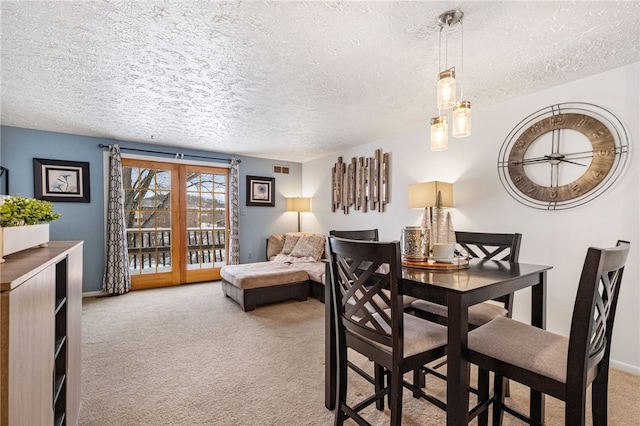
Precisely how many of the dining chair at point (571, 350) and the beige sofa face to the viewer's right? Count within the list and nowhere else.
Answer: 0

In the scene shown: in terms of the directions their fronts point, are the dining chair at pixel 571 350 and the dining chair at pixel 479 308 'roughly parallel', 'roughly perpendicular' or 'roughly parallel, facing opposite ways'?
roughly perpendicular

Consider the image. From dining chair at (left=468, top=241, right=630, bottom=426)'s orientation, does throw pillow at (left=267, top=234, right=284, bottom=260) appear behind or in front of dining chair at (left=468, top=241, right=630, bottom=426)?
in front

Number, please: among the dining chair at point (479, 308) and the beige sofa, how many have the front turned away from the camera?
0

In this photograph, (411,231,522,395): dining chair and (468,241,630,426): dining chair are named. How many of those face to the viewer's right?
0

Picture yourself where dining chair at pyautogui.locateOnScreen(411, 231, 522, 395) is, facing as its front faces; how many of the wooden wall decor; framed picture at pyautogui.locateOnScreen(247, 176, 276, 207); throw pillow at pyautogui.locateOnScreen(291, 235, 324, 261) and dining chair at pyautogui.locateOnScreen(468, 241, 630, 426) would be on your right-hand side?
3

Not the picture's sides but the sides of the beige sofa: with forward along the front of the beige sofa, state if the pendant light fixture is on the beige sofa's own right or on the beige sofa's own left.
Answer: on the beige sofa's own left

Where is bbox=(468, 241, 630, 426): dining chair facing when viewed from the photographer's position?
facing away from the viewer and to the left of the viewer

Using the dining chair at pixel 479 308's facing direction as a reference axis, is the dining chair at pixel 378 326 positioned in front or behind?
in front

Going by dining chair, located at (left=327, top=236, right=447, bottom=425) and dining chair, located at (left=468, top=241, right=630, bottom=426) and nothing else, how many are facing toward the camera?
0

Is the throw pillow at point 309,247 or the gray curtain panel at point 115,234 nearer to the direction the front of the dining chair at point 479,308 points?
the gray curtain panel

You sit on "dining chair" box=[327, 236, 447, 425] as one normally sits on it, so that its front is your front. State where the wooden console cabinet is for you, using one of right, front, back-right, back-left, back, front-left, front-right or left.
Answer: back

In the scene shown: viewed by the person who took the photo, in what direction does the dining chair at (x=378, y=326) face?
facing away from the viewer and to the right of the viewer

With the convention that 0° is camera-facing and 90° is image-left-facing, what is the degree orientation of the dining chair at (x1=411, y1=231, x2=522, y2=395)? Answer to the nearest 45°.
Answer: approximately 45°

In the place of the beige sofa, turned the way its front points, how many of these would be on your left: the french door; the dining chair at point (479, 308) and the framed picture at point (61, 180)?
1
